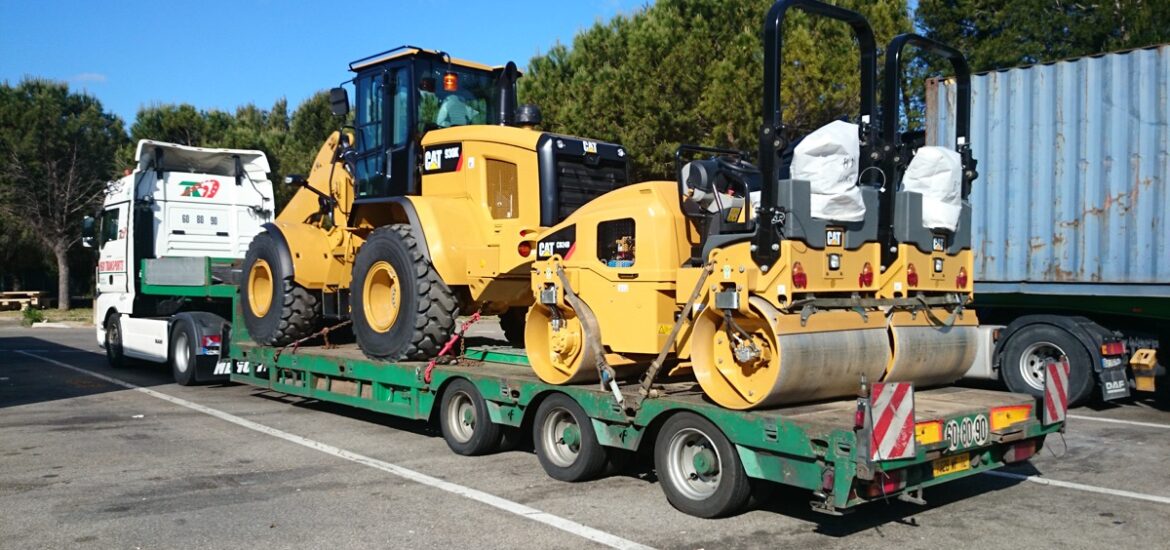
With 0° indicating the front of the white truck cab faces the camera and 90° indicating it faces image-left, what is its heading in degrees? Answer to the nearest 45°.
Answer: approximately 135°

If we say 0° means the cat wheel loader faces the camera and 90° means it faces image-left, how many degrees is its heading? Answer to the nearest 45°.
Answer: approximately 135°

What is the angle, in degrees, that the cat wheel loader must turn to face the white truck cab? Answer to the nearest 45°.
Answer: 0° — it already faces it

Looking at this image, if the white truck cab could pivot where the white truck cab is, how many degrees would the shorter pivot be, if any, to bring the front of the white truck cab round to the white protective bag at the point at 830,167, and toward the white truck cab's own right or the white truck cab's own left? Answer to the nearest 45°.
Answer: approximately 135° to the white truck cab's own left

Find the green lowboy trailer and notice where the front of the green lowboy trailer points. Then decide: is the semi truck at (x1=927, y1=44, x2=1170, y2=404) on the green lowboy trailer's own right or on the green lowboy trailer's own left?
on the green lowboy trailer's own right

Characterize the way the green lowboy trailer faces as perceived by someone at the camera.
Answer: facing away from the viewer and to the left of the viewer

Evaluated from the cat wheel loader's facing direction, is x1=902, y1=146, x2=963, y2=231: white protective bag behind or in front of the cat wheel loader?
behind
